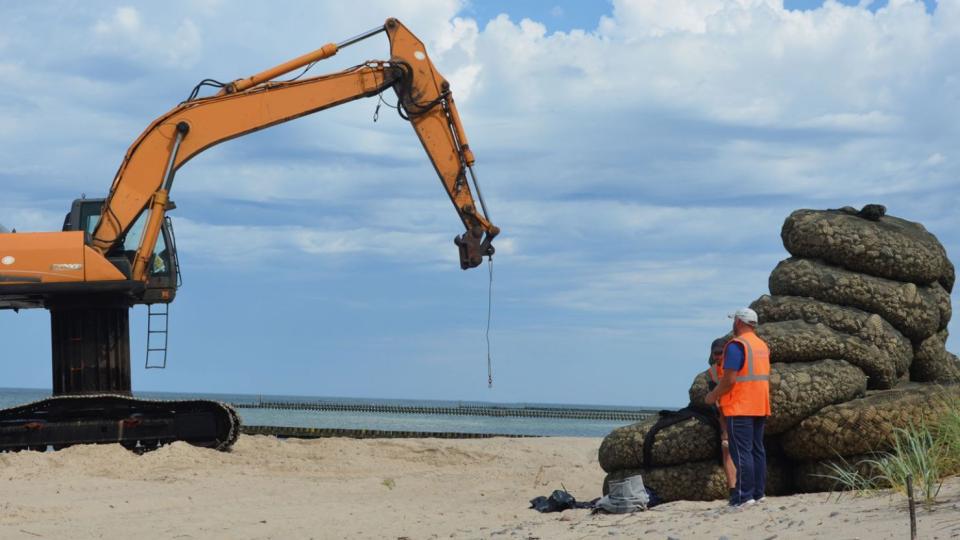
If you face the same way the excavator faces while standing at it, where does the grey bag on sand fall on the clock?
The grey bag on sand is roughly at 2 o'clock from the excavator.

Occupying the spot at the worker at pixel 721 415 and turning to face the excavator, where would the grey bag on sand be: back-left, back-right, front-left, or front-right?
front-left

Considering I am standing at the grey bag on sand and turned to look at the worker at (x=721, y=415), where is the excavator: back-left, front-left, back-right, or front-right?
back-left

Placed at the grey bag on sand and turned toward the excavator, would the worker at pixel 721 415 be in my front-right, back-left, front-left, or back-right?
back-right

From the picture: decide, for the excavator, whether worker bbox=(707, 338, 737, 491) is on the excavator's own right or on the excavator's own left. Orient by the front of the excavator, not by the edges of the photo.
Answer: on the excavator's own right

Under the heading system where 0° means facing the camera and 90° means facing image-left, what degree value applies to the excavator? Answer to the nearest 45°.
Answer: approximately 270°

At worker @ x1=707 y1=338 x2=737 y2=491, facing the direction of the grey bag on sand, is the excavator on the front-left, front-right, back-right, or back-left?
front-right
